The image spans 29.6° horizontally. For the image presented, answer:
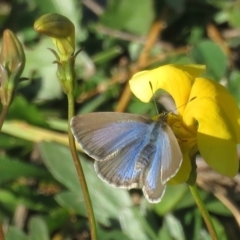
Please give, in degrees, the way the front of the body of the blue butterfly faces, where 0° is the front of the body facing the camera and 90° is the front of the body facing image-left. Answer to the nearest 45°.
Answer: approximately 225°

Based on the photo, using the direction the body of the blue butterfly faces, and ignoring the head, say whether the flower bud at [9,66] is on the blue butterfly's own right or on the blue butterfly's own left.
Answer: on the blue butterfly's own left
